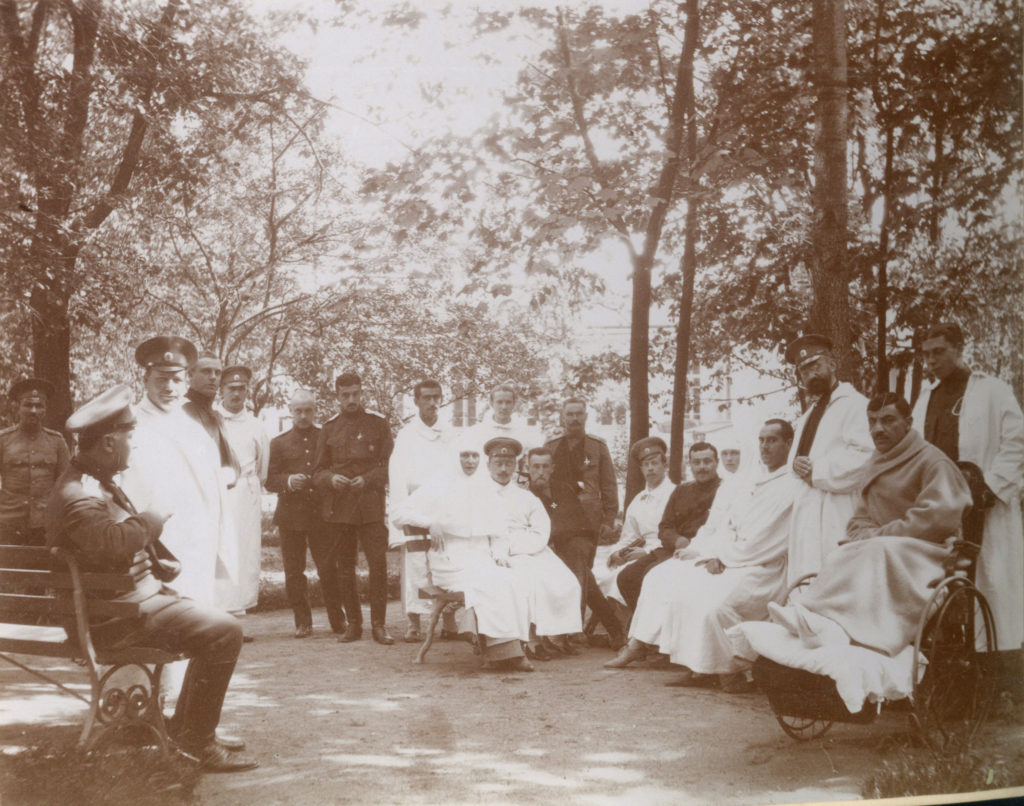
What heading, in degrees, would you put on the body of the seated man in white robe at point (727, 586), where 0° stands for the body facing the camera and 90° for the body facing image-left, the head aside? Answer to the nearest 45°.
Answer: approximately 45°

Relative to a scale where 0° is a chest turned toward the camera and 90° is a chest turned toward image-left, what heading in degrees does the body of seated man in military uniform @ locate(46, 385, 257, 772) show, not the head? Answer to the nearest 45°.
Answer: approximately 270°

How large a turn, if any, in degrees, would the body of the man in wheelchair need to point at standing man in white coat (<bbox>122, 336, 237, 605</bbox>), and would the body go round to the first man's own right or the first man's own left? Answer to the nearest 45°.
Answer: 0° — they already face them

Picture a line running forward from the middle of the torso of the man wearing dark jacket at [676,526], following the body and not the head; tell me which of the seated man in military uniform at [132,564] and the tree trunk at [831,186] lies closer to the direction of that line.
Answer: the seated man in military uniform

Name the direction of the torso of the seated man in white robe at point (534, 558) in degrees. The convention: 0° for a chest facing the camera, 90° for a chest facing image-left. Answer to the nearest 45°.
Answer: approximately 0°

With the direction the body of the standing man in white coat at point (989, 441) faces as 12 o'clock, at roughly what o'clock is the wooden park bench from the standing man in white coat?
The wooden park bench is roughly at 12 o'clock from the standing man in white coat.
